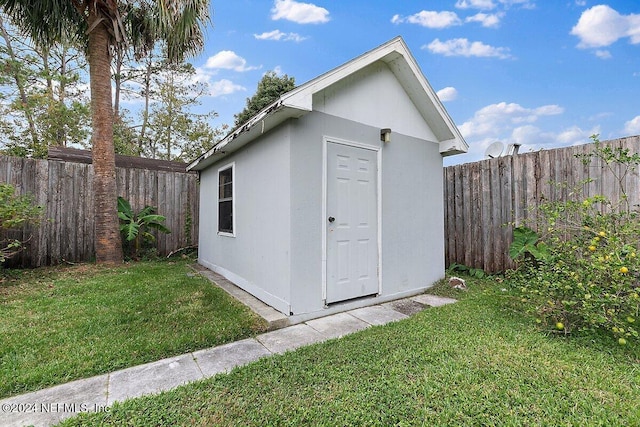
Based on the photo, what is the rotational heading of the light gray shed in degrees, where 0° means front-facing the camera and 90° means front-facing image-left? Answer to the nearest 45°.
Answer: approximately 315°

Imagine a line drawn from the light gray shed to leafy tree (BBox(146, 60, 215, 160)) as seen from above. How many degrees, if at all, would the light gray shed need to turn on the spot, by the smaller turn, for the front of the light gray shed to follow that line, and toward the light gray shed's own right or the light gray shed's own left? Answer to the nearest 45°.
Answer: approximately 180°

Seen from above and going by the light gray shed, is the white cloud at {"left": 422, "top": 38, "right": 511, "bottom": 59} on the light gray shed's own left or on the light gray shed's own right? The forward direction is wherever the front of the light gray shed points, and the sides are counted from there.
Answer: on the light gray shed's own left

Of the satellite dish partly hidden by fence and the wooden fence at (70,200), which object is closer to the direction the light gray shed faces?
the satellite dish partly hidden by fence

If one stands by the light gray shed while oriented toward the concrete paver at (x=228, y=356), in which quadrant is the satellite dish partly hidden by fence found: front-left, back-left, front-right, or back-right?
back-left

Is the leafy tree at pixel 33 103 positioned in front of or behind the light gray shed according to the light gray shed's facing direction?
behind

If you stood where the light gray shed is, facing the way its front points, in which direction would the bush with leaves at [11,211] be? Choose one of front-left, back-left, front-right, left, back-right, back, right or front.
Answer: back-right
